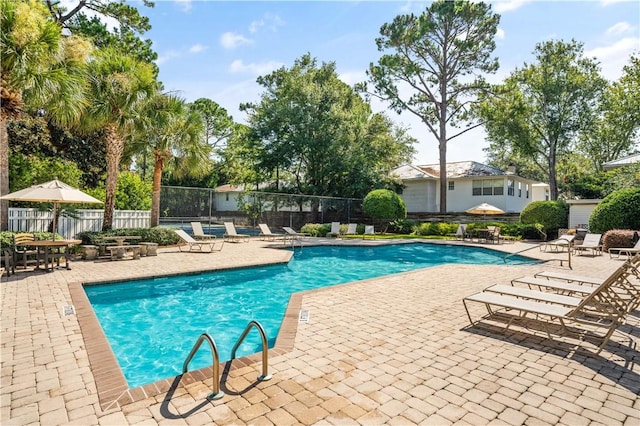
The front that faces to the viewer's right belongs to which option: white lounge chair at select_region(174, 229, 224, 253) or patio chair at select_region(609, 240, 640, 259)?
the white lounge chair

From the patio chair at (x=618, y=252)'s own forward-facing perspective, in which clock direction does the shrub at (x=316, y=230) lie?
The shrub is roughly at 2 o'clock from the patio chair.

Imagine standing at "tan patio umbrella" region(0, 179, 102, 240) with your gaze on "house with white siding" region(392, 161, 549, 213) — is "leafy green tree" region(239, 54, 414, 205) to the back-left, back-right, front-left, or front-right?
front-left

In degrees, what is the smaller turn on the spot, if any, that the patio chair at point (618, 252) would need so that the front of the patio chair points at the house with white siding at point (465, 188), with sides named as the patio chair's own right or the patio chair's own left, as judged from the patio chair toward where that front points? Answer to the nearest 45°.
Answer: approximately 45° to the patio chair's own right

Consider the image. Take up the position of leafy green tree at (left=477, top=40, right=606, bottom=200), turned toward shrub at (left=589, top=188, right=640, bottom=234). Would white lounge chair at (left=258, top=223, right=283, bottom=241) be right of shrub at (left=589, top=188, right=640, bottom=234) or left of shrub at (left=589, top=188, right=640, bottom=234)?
right

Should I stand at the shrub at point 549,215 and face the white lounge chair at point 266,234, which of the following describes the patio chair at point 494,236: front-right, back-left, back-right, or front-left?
front-left

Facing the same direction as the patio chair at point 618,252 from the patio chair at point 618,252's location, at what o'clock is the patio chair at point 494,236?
the patio chair at point 494,236 is roughly at 1 o'clock from the patio chair at point 618,252.

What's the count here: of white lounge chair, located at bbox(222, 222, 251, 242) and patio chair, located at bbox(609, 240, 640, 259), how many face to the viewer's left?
1

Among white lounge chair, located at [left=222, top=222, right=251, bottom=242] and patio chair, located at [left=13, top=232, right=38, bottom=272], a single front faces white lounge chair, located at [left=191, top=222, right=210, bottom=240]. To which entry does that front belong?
the patio chair

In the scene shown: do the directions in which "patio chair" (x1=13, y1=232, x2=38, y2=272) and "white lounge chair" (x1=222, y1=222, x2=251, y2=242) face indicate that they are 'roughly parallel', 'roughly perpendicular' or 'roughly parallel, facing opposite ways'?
roughly perpendicular

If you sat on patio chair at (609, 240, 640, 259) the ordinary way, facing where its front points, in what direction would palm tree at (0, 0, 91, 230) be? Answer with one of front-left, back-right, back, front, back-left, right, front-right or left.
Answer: front-left

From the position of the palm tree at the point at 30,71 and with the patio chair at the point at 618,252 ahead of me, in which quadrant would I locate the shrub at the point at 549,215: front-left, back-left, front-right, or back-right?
front-left

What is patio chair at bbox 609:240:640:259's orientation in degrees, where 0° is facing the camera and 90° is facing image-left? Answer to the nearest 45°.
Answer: approximately 90°
